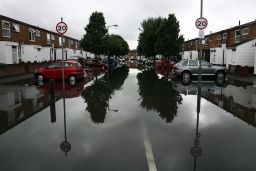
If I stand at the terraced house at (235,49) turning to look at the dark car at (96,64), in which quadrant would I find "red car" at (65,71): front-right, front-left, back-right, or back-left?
front-left

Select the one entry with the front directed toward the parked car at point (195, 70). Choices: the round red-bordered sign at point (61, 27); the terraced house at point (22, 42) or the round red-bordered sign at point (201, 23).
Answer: the terraced house

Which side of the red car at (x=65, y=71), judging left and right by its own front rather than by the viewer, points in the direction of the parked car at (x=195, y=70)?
back

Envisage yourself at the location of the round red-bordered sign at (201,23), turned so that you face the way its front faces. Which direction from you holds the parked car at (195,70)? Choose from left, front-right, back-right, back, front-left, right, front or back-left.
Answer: back

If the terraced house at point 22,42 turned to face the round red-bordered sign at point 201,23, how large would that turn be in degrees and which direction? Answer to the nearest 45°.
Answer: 0° — it already faces it

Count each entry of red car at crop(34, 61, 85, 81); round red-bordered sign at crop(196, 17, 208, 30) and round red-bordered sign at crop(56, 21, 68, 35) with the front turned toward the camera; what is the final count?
2

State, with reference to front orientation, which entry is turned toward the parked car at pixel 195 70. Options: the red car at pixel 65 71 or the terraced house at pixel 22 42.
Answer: the terraced house

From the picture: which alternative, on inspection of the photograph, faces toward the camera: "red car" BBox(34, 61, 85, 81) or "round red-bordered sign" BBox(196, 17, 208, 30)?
the round red-bordered sign

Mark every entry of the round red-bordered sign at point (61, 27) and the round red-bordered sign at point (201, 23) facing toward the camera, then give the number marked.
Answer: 2

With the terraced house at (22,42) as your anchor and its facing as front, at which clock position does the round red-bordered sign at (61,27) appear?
The round red-bordered sign is roughly at 1 o'clock from the terraced house.

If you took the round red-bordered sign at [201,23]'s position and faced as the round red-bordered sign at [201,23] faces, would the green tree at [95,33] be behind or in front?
behind

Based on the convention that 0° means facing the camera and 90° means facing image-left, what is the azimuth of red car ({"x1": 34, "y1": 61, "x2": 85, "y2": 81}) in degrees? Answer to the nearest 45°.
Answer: approximately 90°

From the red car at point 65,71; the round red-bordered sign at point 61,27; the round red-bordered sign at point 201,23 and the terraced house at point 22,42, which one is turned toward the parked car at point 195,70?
the terraced house

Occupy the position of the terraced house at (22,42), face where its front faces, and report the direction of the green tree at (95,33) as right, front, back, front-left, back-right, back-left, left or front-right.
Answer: left

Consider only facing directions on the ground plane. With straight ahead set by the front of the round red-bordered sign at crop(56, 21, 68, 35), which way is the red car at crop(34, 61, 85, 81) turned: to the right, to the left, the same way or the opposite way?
to the right

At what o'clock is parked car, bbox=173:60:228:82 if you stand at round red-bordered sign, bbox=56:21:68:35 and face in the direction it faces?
The parked car is roughly at 8 o'clock from the round red-bordered sign.

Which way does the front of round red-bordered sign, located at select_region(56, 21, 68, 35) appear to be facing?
toward the camera

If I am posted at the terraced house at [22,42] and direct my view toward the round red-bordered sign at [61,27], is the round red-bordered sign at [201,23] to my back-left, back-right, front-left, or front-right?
front-left

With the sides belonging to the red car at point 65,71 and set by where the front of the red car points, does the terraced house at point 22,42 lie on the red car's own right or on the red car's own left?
on the red car's own right
